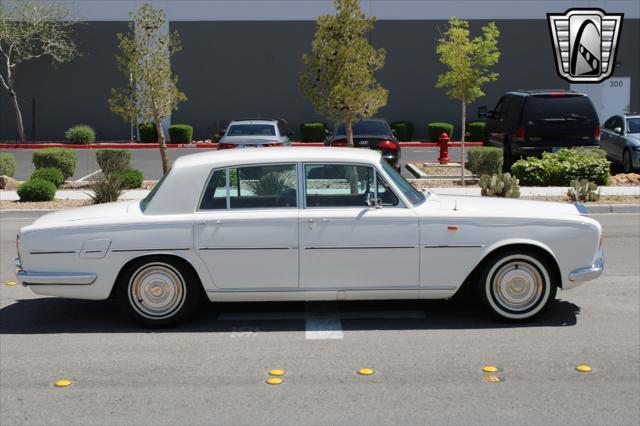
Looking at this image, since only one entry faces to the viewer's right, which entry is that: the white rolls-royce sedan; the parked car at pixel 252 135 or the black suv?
the white rolls-royce sedan

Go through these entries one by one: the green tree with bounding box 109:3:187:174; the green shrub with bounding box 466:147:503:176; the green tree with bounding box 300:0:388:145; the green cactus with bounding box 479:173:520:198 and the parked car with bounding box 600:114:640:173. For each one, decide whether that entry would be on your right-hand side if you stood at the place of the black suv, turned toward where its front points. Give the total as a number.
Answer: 1

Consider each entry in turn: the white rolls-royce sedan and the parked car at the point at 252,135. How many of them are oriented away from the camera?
1

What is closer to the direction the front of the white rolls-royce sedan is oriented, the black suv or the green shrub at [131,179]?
the black suv

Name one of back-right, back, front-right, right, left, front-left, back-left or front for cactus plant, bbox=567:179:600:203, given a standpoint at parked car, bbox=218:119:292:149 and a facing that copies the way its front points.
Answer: back-right

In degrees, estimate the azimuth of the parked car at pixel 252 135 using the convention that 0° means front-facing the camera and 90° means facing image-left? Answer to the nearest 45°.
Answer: approximately 180°

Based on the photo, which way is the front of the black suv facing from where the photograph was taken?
facing away from the viewer and to the left of the viewer

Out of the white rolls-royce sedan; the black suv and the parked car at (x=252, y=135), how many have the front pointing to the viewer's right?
1

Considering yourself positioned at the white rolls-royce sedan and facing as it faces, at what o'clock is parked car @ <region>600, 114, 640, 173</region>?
The parked car is roughly at 10 o'clock from the white rolls-royce sedan.

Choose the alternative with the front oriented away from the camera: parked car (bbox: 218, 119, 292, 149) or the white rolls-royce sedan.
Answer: the parked car

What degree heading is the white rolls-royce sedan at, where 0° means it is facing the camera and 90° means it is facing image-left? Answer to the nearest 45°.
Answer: approximately 270°

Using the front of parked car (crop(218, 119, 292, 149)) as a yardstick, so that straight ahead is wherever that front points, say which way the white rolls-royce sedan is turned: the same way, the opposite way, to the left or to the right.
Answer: to the right

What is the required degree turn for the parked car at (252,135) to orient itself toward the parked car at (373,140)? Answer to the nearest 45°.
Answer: approximately 90° to its right

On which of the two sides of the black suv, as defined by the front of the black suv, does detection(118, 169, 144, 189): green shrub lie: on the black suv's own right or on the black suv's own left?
on the black suv's own left

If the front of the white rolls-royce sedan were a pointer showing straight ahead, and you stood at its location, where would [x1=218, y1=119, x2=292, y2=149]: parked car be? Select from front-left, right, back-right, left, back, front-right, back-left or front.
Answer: left

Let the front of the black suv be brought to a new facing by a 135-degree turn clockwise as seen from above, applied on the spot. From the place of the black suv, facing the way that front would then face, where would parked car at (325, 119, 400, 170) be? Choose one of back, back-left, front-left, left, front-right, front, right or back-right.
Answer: back
